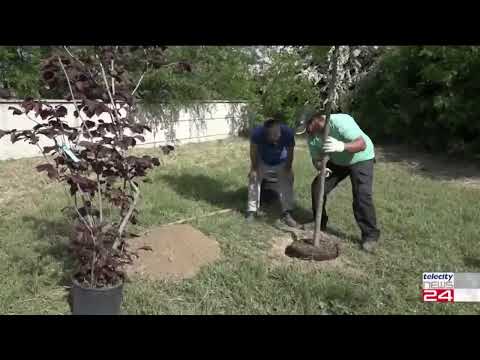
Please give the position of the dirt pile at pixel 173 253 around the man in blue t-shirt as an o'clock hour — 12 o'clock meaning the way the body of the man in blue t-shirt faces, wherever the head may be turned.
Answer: The dirt pile is roughly at 1 o'clock from the man in blue t-shirt.

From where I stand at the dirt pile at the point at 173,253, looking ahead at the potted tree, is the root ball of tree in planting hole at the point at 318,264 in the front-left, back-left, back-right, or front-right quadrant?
back-left

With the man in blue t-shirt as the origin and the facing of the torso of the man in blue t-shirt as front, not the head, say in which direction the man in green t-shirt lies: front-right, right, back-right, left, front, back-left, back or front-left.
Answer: front-left

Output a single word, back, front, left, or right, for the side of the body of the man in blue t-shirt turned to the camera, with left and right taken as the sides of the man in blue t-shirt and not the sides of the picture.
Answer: front

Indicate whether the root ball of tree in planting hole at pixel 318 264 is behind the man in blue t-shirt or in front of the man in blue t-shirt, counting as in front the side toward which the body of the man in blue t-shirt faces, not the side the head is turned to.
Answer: in front
